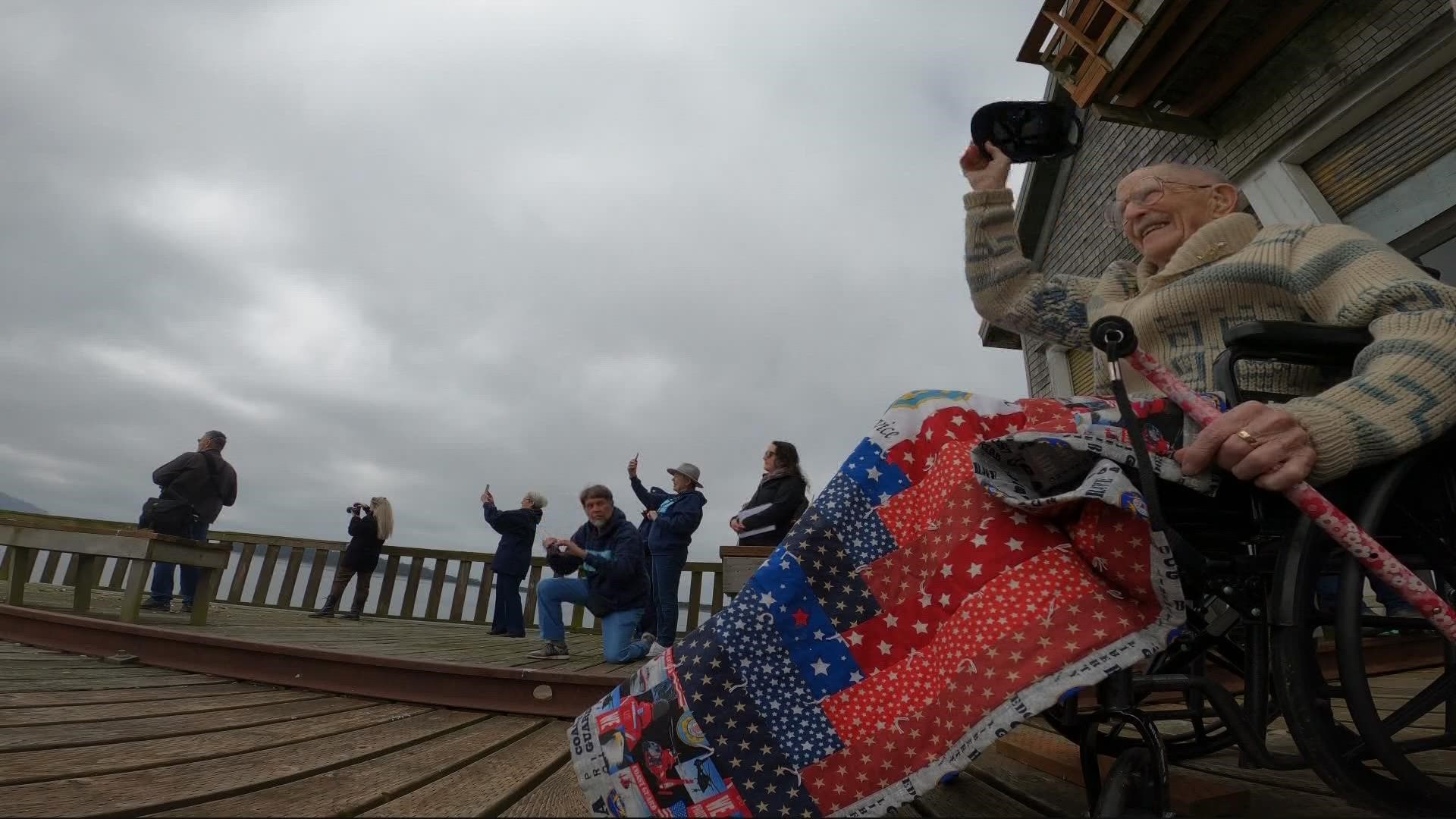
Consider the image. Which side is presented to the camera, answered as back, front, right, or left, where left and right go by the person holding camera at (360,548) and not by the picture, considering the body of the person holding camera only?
left

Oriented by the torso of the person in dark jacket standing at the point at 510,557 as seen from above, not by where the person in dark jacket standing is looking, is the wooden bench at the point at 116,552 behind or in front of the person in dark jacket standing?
in front

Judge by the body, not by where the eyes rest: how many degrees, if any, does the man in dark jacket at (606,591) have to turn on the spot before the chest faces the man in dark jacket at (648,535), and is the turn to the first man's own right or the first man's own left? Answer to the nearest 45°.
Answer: approximately 135° to the first man's own right

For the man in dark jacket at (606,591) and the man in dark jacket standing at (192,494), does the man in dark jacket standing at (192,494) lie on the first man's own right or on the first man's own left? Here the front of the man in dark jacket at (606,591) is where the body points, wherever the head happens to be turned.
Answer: on the first man's own right

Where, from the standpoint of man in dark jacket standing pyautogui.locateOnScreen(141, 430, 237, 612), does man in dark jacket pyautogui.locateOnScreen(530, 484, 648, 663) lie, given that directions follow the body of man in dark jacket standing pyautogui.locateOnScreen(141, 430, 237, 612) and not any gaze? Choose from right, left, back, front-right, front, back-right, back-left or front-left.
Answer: back

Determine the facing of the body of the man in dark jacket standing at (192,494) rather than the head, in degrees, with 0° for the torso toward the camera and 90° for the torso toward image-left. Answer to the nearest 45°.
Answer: approximately 135°

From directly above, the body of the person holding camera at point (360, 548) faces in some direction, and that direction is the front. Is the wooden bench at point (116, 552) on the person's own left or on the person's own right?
on the person's own left

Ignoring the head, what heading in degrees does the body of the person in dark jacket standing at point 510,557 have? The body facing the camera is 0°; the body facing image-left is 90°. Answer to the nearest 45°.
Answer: approximately 90°
